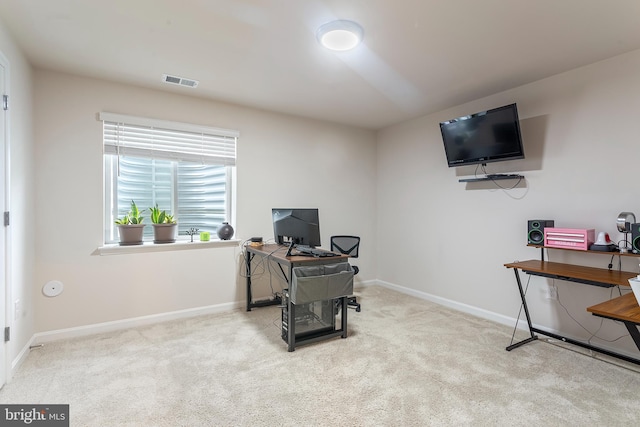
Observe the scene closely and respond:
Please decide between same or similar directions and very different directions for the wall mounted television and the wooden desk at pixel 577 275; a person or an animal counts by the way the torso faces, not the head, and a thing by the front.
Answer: same or similar directions

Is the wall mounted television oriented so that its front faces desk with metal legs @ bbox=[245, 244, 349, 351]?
yes

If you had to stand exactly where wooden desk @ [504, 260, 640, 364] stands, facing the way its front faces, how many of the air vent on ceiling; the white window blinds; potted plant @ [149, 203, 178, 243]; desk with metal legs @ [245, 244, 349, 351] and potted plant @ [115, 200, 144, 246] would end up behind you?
0

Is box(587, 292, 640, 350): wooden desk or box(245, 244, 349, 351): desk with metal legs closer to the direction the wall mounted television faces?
the desk with metal legs

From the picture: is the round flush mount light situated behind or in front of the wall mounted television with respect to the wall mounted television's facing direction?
in front

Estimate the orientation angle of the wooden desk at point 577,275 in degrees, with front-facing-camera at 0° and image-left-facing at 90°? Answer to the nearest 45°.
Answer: approximately 45°

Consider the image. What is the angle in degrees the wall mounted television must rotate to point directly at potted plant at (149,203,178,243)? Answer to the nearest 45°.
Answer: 0° — it already faces it

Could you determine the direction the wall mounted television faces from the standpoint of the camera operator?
facing the viewer and to the left of the viewer

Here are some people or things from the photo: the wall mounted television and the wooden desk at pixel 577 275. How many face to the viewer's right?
0

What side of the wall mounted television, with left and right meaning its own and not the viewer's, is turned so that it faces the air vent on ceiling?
front

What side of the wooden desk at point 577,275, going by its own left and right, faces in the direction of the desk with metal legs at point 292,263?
front

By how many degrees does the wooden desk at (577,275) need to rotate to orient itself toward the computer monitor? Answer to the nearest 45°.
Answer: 0° — it already faces it

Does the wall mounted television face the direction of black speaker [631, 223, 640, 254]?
no

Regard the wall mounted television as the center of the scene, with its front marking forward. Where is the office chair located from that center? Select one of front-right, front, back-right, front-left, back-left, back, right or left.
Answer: front-right

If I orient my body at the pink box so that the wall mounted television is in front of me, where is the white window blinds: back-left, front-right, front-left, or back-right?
front-left

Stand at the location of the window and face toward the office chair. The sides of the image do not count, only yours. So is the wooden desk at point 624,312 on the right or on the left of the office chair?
right

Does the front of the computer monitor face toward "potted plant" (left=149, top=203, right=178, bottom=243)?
no
